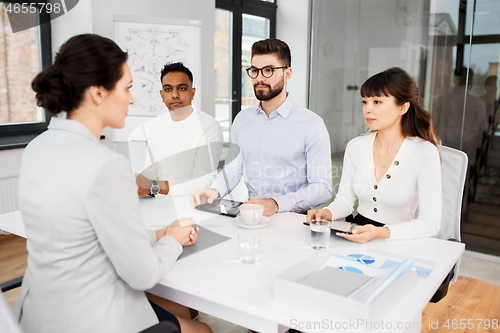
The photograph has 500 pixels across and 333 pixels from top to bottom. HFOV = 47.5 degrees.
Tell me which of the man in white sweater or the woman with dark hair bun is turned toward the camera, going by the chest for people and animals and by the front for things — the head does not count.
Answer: the man in white sweater

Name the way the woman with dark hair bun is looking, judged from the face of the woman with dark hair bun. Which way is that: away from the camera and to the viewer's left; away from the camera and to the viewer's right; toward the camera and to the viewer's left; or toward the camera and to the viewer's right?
away from the camera and to the viewer's right

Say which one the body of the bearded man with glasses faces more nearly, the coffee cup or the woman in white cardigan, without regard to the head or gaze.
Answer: the coffee cup

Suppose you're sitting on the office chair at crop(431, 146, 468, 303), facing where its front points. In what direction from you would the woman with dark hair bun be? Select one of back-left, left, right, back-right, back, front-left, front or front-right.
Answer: front

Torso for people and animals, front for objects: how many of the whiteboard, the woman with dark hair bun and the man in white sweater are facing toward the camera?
2

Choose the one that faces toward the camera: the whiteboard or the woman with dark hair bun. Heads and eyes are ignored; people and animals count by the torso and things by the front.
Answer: the whiteboard

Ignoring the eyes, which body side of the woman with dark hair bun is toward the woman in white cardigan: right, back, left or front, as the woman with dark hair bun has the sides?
front

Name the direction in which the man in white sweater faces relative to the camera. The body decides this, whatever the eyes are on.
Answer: toward the camera

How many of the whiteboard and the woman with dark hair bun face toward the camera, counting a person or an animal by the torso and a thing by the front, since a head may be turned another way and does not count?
1

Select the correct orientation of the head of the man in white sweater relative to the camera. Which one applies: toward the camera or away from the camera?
toward the camera

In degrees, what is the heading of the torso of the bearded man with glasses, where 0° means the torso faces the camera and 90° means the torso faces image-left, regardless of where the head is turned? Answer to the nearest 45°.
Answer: approximately 45°

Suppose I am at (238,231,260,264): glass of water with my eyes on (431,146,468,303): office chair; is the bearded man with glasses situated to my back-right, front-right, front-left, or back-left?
front-left

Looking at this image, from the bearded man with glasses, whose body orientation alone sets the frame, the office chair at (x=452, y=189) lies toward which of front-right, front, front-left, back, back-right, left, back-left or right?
left

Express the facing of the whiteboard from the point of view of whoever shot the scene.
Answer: facing the viewer

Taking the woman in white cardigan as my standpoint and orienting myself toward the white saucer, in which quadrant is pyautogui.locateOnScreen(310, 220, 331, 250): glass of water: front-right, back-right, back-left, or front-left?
front-left

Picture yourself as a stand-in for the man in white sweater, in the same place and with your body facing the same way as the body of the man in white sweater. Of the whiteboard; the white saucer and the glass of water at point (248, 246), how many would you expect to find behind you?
1

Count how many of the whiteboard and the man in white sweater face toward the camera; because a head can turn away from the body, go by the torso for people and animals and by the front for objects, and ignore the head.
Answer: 2

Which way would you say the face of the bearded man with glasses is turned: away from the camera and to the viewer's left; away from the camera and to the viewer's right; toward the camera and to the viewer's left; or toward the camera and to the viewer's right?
toward the camera and to the viewer's left
